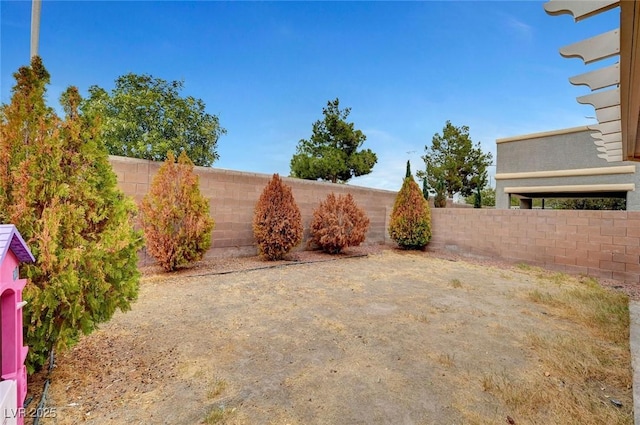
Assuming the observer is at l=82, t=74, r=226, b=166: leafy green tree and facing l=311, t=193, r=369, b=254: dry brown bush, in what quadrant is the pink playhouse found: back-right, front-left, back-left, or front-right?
front-right

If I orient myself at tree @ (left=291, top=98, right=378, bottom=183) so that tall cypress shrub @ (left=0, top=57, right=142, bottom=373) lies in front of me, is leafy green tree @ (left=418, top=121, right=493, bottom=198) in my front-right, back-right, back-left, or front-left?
back-left

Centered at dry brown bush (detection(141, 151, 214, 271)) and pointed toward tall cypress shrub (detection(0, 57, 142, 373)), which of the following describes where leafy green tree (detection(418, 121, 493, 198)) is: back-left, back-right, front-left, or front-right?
back-left

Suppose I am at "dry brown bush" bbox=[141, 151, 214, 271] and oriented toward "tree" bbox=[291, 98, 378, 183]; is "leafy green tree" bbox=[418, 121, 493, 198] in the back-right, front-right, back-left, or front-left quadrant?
front-right

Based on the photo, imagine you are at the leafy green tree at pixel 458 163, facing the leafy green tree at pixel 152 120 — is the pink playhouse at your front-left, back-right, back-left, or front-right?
front-left
